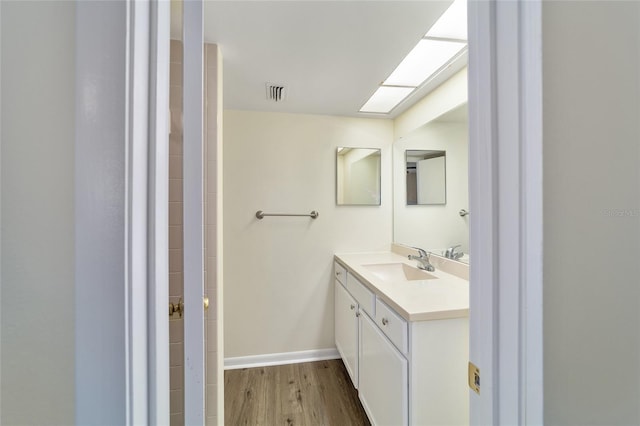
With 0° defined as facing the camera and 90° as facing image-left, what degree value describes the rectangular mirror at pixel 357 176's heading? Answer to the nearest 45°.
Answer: approximately 0°

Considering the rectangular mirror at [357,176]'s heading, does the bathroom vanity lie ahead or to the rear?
ahead

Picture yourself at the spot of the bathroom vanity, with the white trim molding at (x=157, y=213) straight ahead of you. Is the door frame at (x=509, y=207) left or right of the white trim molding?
left

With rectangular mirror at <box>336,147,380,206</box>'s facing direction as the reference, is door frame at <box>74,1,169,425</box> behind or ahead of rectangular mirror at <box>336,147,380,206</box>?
ahead

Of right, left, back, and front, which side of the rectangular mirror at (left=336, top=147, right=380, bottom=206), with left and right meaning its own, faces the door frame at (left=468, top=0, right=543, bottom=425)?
front

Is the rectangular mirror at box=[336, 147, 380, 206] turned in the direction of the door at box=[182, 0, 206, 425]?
yes

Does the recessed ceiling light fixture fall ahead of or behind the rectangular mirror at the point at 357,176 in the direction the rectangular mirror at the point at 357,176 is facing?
ahead

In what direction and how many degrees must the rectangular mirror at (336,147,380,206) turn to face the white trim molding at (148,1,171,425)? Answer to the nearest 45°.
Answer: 0° — it already faces it

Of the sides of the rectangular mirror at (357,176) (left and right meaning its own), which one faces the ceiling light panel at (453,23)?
front

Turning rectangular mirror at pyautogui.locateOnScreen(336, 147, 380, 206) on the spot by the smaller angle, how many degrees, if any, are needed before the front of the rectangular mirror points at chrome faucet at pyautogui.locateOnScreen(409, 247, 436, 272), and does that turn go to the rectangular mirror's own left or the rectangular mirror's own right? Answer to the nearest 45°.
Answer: approximately 45° to the rectangular mirror's own left

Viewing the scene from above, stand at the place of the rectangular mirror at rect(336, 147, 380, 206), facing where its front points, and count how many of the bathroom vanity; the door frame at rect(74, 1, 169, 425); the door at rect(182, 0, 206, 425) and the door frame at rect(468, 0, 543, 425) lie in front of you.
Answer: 4
